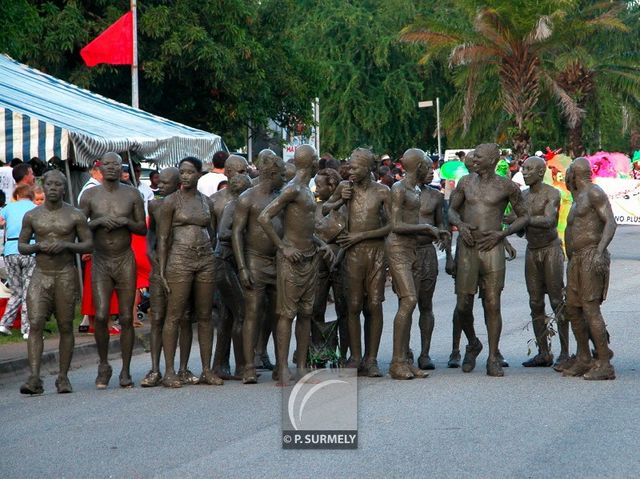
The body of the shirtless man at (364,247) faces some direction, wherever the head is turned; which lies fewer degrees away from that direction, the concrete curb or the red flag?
the concrete curb

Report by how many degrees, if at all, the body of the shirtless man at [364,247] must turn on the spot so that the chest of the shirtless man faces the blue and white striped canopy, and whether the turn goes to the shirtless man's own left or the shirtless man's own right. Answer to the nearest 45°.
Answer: approximately 90° to the shirtless man's own right

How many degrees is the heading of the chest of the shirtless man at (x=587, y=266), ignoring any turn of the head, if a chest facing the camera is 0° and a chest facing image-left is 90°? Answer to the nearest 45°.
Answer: approximately 45°

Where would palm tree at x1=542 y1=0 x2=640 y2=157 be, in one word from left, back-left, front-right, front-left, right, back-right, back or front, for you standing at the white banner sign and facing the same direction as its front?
back

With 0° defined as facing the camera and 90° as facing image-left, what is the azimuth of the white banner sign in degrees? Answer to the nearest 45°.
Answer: approximately 0°

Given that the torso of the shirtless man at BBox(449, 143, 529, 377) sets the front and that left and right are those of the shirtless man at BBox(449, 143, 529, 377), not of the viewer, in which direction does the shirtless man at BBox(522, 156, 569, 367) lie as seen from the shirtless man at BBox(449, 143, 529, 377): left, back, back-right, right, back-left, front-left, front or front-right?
back-left

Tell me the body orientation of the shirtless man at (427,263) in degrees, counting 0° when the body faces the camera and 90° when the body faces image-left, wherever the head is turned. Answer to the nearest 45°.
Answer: approximately 45°
